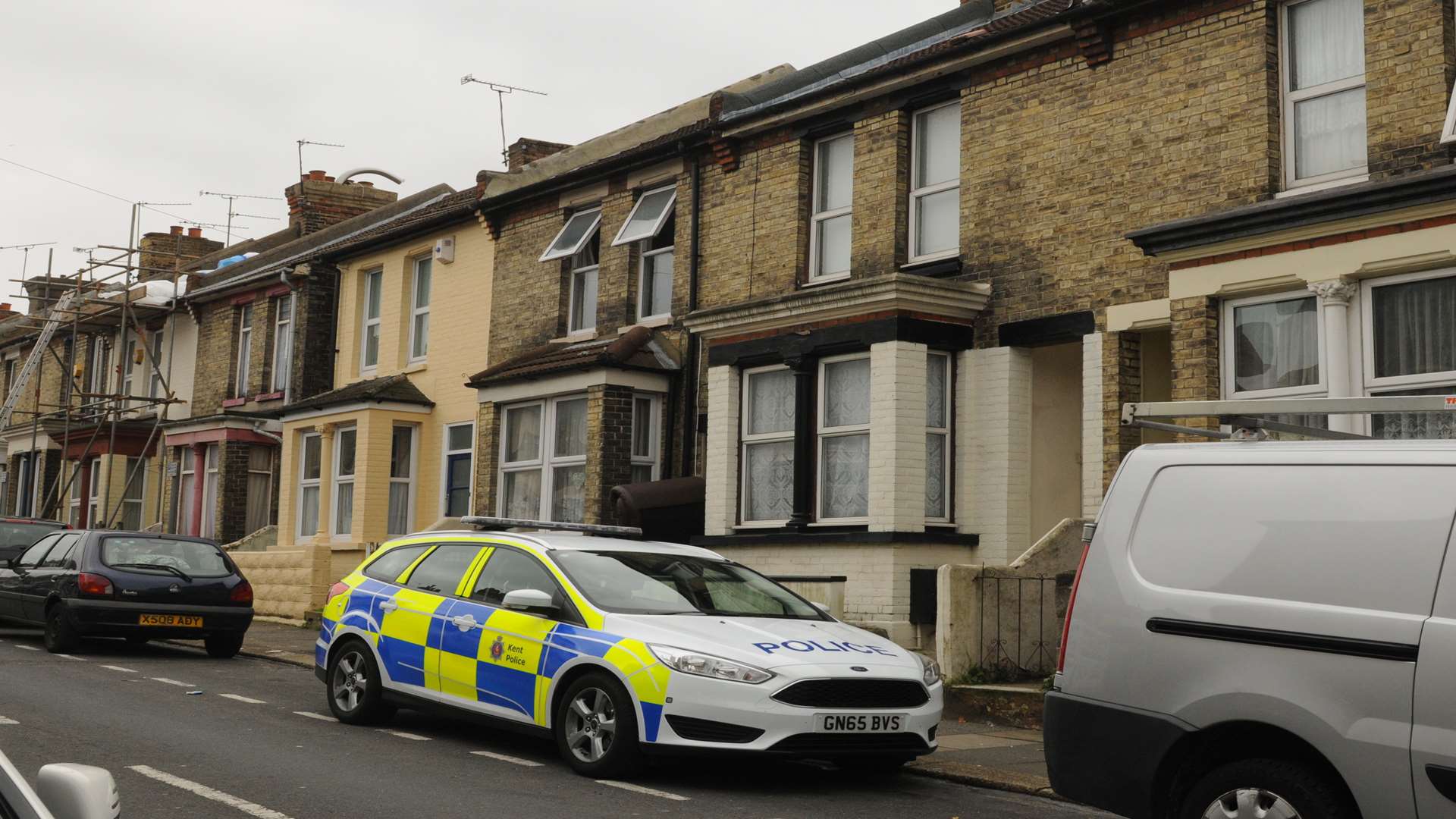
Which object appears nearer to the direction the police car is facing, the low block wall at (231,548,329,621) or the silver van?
the silver van

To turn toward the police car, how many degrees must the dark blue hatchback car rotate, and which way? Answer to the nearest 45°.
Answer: approximately 135° to its left

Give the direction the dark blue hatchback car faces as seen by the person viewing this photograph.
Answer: facing away from the viewer and to the left of the viewer

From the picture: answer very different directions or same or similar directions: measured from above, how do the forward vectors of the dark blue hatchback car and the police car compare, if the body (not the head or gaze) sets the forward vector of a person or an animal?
very different directions

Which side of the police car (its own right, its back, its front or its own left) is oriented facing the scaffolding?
back

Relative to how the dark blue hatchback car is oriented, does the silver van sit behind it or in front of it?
behind

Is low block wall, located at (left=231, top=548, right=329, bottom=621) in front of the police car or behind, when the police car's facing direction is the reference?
behind

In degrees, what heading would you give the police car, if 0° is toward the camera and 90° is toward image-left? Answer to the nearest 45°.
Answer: approximately 315°

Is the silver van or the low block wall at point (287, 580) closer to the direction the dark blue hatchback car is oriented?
the low block wall

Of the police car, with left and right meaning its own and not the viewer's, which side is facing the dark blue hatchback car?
back
